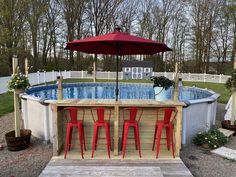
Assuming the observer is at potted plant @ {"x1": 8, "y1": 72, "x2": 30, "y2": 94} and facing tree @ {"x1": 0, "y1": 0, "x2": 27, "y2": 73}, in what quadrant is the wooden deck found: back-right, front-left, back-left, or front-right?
back-right

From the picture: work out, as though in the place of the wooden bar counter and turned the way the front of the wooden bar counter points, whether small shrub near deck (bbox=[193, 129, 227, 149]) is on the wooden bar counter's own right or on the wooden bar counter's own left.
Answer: on the wooden bar counter's own left

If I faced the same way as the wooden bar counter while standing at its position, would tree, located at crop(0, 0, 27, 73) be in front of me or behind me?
behind

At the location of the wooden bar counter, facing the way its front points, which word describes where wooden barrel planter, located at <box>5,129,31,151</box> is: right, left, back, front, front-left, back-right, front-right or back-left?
right

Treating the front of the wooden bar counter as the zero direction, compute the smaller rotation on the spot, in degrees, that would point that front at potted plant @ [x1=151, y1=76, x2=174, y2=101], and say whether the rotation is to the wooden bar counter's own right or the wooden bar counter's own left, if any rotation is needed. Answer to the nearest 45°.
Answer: approximately 135° to the wooden bar counter's own left

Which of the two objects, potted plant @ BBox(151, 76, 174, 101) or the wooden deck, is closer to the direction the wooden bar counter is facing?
the wooden deck

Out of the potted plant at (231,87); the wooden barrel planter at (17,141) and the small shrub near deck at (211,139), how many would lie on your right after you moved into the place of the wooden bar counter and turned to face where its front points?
1

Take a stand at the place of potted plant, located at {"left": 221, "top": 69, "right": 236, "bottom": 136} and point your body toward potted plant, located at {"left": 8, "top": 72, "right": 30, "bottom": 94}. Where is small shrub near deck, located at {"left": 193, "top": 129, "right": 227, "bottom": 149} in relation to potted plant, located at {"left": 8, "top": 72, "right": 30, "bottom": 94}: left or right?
left

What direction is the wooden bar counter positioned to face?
toward the camera

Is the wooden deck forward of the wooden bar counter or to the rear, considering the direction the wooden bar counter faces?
forward
